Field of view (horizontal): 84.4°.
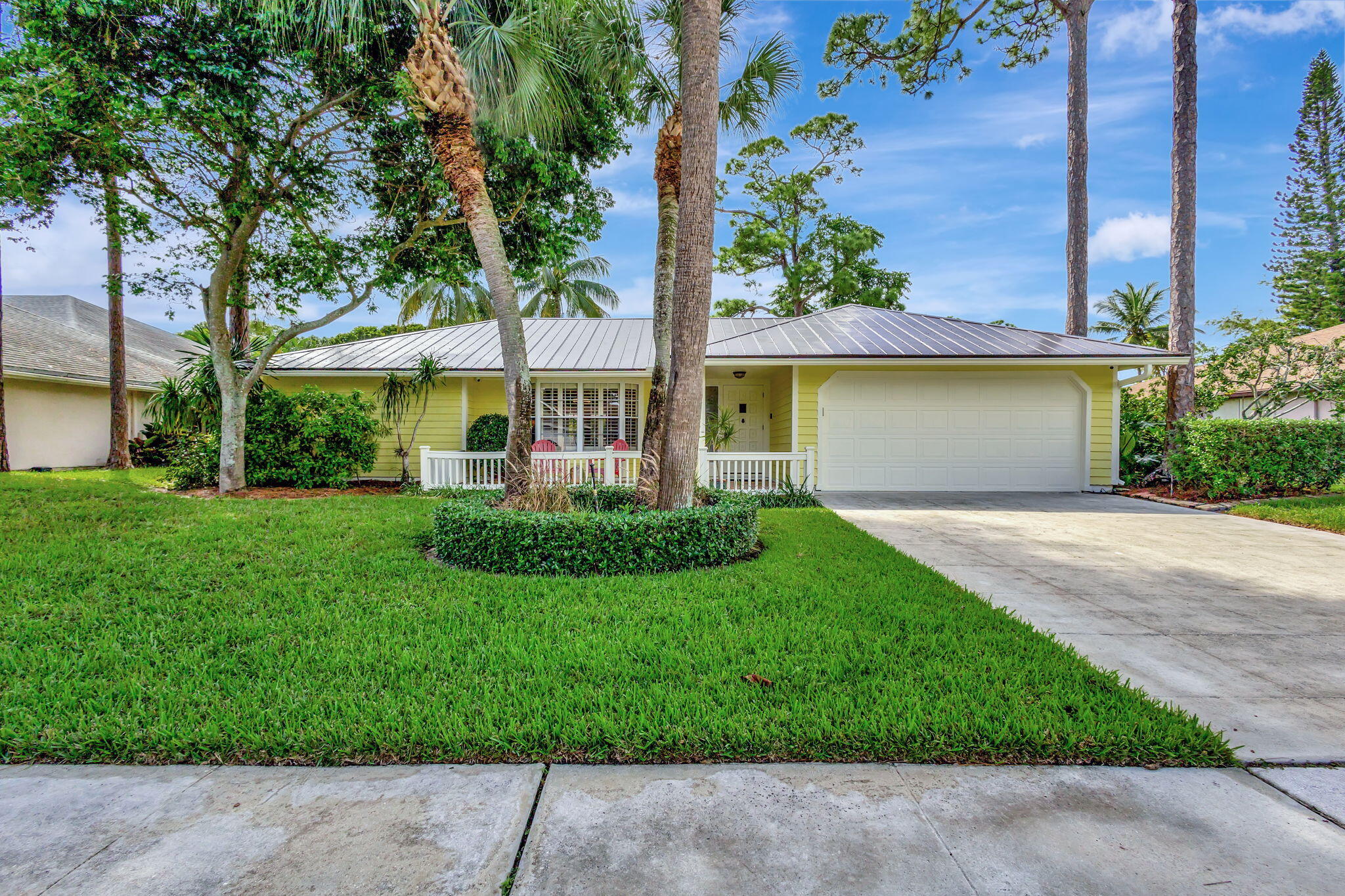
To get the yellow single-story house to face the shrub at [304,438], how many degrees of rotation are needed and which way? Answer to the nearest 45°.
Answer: approximately 90° to its right

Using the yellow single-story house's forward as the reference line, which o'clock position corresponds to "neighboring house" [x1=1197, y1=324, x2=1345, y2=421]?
The neighboring house is roughly at 8 o'clock from the yellow single-story house.

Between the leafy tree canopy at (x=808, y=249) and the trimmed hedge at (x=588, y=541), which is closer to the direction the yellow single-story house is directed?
the trimmed hedge

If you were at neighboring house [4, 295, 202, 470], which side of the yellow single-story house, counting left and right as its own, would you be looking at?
right

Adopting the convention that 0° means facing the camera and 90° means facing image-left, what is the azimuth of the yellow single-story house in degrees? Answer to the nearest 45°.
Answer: approximately 0°

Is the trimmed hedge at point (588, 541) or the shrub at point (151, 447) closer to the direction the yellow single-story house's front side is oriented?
the trimmed hedge

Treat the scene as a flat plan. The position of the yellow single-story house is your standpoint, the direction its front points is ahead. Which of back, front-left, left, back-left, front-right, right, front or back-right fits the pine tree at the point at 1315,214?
back-left

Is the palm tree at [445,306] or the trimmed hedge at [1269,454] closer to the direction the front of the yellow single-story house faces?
the trimmed hedge

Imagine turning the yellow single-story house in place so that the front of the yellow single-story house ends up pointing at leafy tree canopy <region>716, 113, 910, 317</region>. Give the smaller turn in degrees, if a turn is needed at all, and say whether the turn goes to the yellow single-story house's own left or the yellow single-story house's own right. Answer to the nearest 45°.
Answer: approximately 180°
